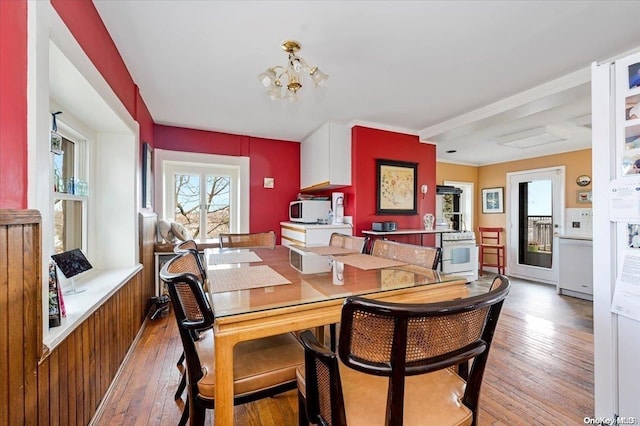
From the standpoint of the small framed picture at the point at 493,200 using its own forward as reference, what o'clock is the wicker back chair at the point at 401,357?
The wicker back chair is roughly at 12 o'clock from the small framed picture.

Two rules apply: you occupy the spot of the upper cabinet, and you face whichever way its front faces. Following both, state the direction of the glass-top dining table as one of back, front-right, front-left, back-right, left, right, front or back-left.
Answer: front-left

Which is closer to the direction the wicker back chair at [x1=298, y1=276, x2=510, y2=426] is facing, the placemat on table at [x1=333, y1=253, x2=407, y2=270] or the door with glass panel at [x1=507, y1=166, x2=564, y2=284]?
the placemat on table

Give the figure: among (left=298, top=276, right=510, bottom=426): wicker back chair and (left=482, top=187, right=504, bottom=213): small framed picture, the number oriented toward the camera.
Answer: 1

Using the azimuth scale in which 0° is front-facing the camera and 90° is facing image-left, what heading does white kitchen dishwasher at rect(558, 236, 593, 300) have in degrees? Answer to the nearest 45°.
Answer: approximately 45°

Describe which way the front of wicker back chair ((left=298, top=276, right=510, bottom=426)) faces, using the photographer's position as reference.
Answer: facing away from the viewer and to the left of the viewer

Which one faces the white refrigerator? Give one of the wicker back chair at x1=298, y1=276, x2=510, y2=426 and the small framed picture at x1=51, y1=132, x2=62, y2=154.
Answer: the small framed picture
